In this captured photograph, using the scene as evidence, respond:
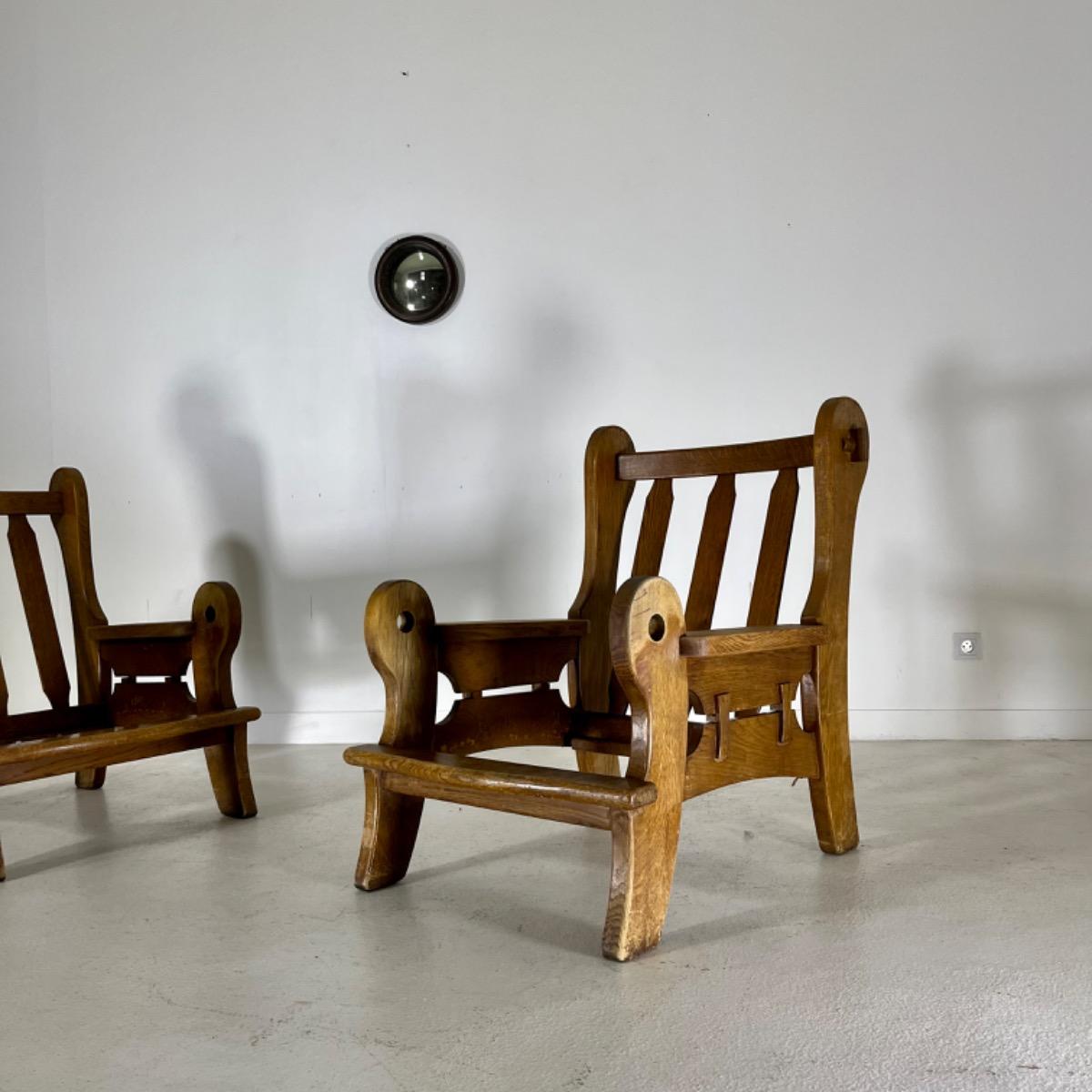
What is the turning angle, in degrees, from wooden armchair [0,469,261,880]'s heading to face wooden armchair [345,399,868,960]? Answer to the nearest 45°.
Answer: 0° — it already faces it

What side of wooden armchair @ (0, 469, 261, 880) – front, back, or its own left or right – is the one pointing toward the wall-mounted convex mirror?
left

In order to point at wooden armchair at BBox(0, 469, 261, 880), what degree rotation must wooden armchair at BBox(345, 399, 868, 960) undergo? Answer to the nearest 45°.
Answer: approximately 90° to its right

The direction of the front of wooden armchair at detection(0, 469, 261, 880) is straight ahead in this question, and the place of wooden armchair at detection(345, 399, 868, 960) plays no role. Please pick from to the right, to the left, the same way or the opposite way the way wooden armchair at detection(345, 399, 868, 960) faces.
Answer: to the right

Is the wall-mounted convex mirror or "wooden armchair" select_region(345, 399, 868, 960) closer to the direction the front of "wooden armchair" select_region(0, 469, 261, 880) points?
the wooden armchair

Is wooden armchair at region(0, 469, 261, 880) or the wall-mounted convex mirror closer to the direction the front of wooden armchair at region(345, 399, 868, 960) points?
the wooden armchair

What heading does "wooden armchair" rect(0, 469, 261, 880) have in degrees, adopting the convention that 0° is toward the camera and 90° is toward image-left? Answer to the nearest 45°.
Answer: approximately 315°

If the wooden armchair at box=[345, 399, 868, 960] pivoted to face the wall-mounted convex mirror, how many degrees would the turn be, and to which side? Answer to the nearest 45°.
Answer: approximately 135° to its right

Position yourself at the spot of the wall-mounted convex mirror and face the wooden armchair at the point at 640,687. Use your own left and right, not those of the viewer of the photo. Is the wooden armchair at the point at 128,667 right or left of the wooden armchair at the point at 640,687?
right
